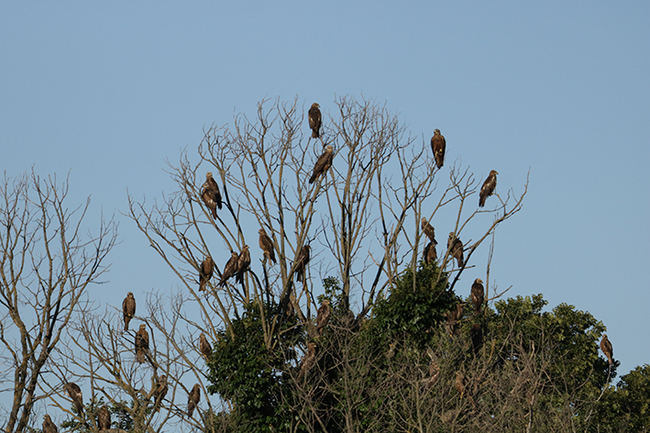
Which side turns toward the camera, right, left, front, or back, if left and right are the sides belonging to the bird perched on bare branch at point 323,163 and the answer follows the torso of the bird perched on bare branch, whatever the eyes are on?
right
